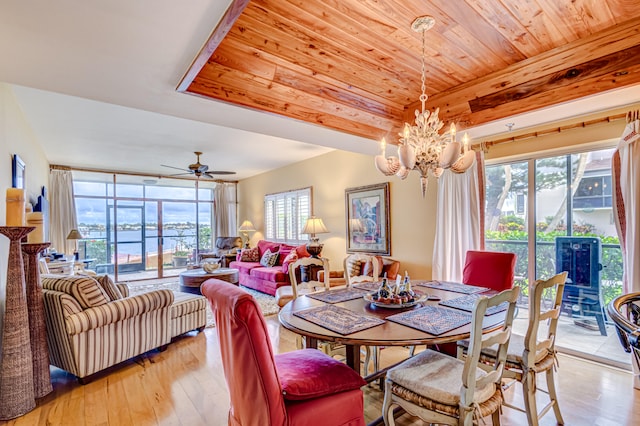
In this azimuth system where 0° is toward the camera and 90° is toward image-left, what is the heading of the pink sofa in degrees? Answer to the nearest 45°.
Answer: approximately 45°

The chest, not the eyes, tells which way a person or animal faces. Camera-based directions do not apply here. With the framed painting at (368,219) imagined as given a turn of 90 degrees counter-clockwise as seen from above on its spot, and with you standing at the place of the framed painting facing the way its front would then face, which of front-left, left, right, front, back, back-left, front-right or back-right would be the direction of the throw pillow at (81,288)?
right

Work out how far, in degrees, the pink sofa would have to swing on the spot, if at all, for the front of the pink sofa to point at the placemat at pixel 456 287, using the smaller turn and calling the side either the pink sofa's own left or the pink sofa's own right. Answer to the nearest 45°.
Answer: approximately 90° to the pink sofa's own left

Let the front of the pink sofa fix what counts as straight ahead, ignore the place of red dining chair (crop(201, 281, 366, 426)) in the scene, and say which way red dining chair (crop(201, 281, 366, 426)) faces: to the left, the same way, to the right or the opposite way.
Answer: the opposite way

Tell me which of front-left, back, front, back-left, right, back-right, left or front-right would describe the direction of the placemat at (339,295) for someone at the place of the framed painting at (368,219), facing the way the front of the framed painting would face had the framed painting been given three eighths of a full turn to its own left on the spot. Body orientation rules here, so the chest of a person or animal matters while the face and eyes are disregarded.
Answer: right

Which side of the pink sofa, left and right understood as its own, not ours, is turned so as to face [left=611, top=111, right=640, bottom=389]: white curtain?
left

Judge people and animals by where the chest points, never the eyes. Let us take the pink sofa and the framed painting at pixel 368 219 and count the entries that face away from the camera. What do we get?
0

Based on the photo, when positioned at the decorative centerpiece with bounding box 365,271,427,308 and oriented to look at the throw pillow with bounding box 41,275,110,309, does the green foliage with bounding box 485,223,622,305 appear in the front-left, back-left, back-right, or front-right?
back-right

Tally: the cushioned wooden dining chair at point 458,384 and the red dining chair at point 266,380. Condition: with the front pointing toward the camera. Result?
0

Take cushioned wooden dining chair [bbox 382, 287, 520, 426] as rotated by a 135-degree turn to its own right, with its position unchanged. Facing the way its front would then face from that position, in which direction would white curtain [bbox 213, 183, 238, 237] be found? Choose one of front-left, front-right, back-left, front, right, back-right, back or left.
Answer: back-left

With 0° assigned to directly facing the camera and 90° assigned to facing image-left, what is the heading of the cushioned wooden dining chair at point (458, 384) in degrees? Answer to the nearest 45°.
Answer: approximately 135°

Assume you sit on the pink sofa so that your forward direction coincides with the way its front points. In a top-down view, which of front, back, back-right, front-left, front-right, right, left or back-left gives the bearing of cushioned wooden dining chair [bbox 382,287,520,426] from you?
front-left

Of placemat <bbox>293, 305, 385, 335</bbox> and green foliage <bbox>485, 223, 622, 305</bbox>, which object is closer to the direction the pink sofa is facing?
the placemat

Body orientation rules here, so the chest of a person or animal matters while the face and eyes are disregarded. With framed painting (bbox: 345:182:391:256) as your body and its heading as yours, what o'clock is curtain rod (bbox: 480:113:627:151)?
The curtain rod is roughly at 9 o'clock from the framed painting.

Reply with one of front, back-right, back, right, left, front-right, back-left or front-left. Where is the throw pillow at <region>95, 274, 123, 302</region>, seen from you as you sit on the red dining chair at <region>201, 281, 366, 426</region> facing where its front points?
left

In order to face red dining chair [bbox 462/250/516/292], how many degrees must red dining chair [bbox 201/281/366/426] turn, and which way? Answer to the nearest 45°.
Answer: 0° — it already faces it

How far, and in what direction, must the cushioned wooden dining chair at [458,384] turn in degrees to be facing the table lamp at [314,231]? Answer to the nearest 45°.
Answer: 0° — it already faces it

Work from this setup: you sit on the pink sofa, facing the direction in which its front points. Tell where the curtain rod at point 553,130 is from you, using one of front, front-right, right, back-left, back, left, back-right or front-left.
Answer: left

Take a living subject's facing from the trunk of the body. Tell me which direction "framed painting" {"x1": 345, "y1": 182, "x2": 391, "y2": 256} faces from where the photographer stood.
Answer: facing the viewer and to the left of the viewer

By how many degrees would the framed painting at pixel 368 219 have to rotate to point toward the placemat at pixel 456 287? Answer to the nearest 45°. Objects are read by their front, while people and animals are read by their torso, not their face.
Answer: approximately 45° to its left

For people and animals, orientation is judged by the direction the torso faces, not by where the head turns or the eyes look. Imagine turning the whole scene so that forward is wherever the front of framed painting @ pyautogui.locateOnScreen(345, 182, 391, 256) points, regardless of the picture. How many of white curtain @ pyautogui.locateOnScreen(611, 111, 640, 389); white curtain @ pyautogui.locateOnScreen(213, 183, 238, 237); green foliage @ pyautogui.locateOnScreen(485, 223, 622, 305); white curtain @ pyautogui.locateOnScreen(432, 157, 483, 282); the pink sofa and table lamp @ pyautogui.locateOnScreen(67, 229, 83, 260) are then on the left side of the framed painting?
3
